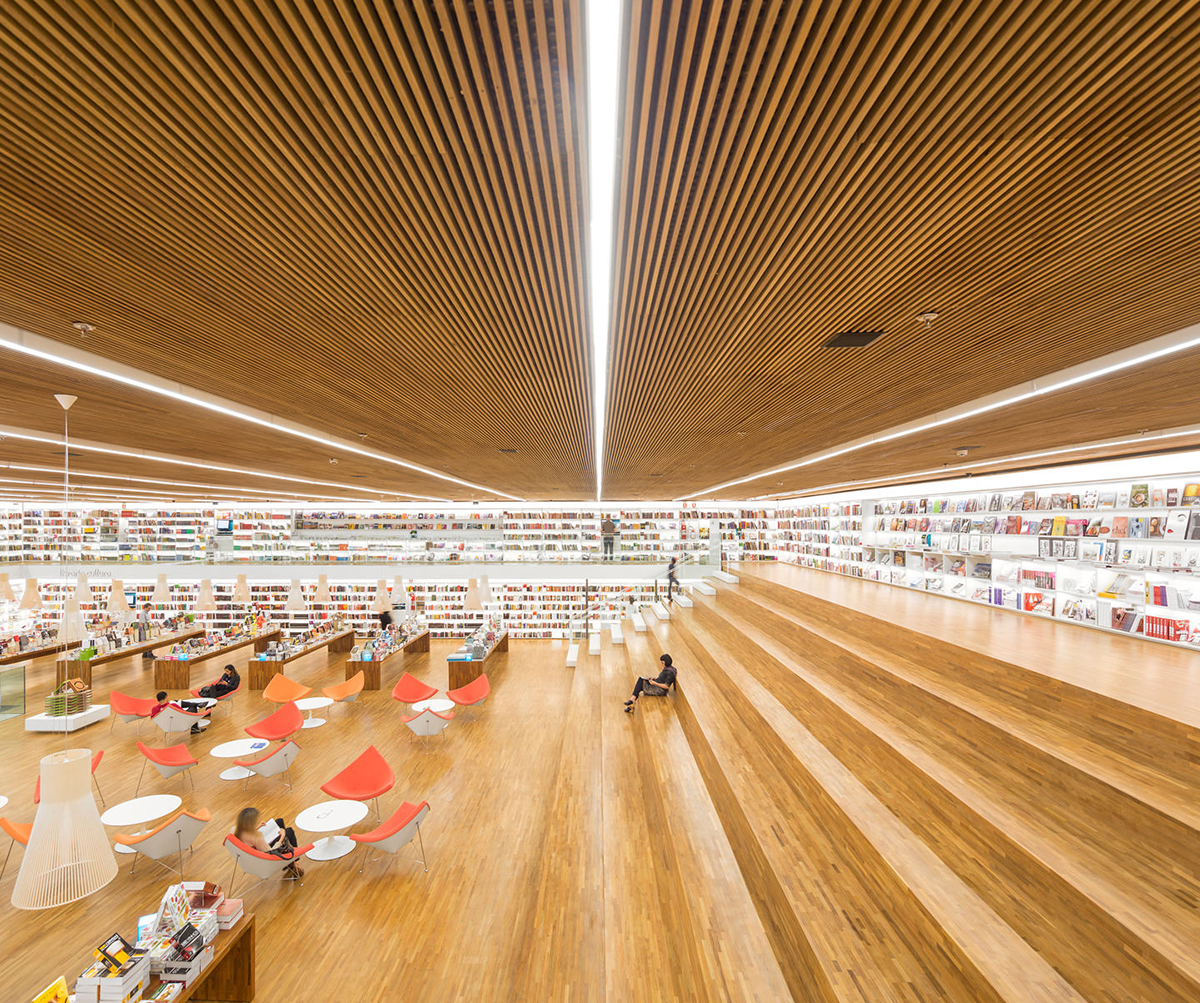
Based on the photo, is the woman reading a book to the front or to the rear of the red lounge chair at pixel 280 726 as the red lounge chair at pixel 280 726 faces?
to the front

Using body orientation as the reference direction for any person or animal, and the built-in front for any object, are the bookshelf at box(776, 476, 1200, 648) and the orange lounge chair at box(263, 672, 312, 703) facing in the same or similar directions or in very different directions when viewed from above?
very different directions

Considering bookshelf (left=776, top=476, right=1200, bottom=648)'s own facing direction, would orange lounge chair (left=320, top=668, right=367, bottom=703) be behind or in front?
in front

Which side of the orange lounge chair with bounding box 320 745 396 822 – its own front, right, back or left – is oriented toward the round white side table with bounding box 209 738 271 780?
right

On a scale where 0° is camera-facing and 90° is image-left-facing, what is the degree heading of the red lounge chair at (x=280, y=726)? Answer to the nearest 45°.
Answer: approximately 45°

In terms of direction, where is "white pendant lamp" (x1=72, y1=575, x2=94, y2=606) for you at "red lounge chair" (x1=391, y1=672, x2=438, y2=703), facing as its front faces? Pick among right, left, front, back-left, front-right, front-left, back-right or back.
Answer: back

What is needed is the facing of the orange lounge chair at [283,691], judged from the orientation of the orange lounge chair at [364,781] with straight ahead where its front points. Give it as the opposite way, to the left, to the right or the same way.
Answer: to the left

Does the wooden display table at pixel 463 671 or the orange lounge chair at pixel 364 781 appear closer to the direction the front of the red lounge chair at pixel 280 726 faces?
the orange lounge chair

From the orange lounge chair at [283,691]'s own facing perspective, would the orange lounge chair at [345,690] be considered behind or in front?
in front

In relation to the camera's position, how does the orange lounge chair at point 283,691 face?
facing the viewer and to the right of the viewer

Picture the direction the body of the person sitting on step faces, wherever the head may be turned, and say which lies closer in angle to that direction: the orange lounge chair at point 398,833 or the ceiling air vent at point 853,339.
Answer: the orange lounge chair

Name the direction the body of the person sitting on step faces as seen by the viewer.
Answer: to the viewer's left

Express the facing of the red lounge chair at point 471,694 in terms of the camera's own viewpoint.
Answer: facing the viewer and to the left of the viewer

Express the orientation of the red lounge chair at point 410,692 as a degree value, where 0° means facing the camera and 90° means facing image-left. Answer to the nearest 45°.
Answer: approximately 315°
